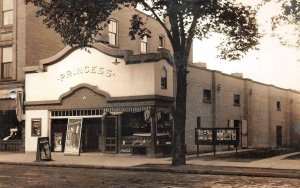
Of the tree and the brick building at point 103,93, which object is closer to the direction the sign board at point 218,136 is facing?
the tree

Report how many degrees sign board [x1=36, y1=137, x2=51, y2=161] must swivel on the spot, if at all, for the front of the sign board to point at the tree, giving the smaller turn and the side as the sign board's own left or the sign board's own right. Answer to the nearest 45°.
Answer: approximately 45° to the sign board's own left

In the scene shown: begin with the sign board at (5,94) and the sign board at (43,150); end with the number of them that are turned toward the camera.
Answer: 2

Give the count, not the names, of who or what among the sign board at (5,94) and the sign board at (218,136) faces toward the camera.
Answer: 2

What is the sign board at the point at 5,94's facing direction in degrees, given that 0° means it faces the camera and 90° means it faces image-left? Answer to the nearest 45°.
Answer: approximately 0°

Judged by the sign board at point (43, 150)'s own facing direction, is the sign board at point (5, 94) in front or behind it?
behind

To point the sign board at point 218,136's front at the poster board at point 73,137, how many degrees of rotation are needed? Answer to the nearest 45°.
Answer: approximately 90° to its right
